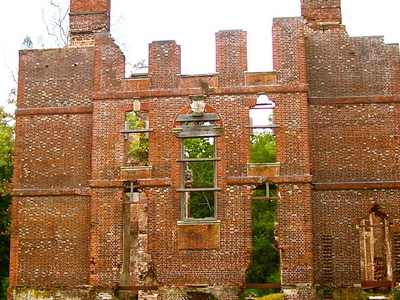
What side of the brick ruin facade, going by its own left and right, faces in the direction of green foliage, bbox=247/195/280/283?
back

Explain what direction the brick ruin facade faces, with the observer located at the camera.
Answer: facing the viewer

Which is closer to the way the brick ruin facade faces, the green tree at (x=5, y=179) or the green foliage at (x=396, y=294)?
the green foliage

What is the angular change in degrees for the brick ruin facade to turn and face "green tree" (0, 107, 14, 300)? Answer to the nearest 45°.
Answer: approximately 135° to its right

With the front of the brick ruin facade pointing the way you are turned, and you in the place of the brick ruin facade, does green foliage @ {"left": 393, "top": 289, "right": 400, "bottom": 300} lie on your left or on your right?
on your left
